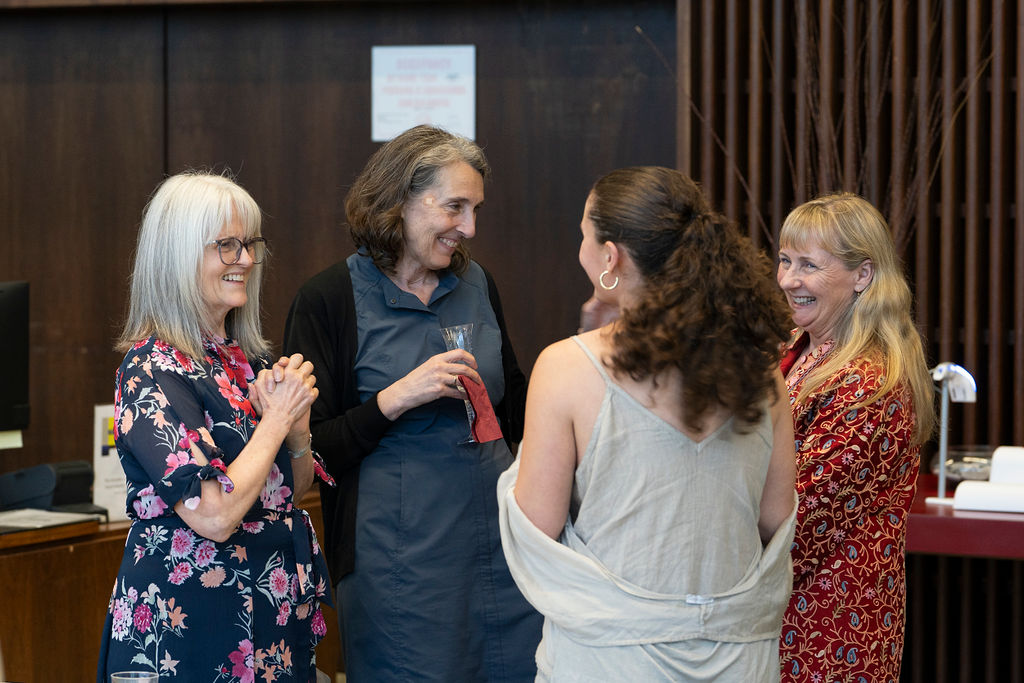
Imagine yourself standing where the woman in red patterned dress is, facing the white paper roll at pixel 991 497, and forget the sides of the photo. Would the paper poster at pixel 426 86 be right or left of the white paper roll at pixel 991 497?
left

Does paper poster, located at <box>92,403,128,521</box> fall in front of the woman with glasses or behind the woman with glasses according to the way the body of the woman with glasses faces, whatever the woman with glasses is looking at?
behind

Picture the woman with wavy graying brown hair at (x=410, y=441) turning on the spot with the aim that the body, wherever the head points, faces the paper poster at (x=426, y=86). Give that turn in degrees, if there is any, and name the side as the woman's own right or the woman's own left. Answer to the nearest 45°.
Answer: approximately 135° to the woman's own left

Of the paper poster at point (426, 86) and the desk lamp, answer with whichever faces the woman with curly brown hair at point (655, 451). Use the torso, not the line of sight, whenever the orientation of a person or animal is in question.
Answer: the paper poster

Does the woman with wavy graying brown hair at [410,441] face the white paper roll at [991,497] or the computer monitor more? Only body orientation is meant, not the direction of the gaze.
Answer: the white paper roll

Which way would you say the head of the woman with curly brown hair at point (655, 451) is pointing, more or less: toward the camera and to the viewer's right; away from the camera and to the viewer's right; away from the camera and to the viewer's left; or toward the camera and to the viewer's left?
away from the camera and to the viewer's left

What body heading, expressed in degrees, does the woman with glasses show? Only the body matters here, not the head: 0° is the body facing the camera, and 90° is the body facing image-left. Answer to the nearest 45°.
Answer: approximately 315°

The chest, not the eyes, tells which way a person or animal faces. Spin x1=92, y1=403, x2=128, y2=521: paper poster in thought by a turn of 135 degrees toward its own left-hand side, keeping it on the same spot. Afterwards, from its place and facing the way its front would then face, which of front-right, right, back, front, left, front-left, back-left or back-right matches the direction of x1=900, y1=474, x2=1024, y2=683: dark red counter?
front-right

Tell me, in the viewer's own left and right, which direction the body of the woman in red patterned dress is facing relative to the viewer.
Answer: facing to the left of the viewer
